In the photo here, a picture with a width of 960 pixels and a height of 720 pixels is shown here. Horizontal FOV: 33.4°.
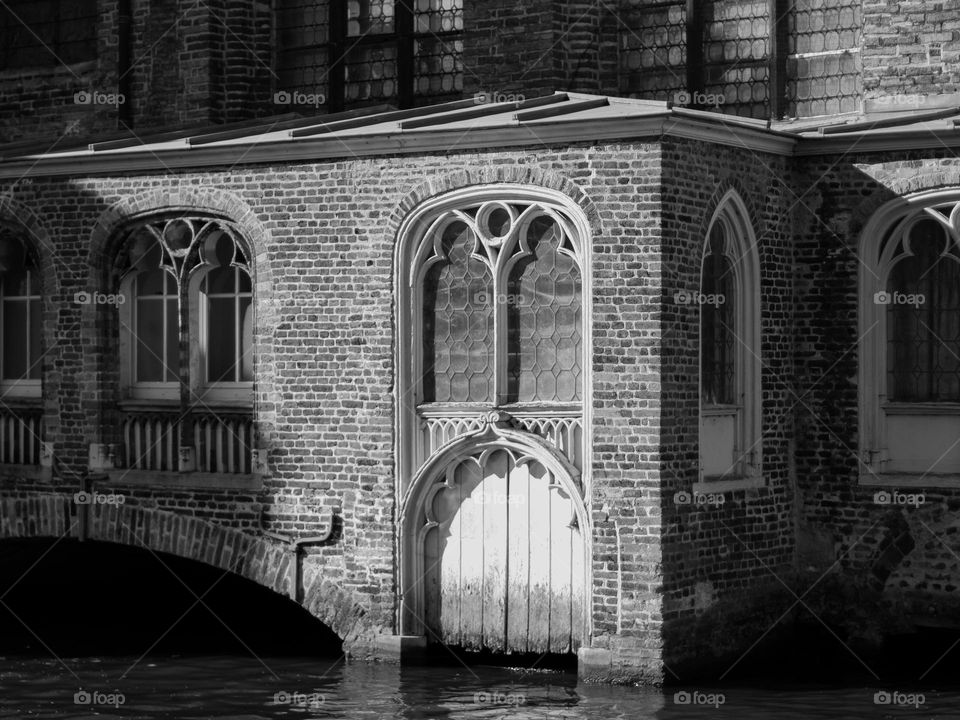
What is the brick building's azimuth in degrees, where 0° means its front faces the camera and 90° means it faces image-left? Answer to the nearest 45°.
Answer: approximately 0°
